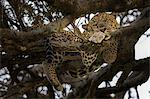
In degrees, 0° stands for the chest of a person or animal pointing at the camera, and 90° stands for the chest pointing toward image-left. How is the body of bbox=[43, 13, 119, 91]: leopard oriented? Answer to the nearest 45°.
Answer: approximately 270°
